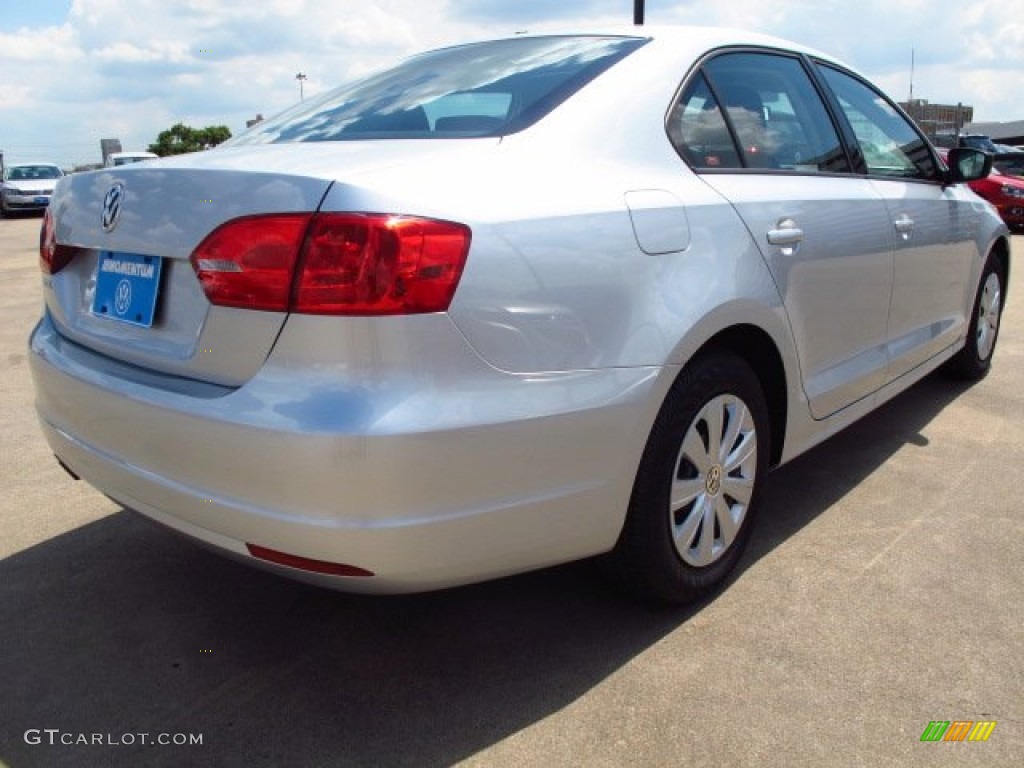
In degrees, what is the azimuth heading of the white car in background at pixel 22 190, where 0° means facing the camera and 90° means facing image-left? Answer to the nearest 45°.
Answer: approximately 0°

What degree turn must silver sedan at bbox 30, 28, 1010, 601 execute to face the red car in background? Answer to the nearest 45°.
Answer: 0° — it already faces it

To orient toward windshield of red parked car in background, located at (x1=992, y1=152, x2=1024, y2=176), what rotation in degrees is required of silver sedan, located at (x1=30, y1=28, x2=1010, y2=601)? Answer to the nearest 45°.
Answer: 0° — it already faces it

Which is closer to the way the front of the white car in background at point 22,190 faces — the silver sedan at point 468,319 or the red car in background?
the silver sedan

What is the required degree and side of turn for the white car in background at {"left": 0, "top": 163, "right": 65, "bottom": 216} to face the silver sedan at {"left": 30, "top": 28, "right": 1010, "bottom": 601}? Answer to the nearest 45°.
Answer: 0° — it already faces it

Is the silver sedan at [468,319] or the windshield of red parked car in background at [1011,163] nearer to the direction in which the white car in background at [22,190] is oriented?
the silver sedan

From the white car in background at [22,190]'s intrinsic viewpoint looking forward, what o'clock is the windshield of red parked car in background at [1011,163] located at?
The windshield of red parked car in background is roughly at 10 o'clock from the white car in background.

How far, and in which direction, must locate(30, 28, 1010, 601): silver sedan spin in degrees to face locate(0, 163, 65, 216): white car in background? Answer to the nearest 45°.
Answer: approximately 90° to its left

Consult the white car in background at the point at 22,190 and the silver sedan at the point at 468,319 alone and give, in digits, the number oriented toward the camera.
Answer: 1

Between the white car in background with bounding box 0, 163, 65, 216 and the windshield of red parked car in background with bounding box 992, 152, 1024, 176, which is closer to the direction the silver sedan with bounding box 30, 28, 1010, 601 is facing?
the windshield of red parked car in background

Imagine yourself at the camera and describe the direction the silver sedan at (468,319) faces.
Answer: facing away from the viewer and to the right of the viewer
